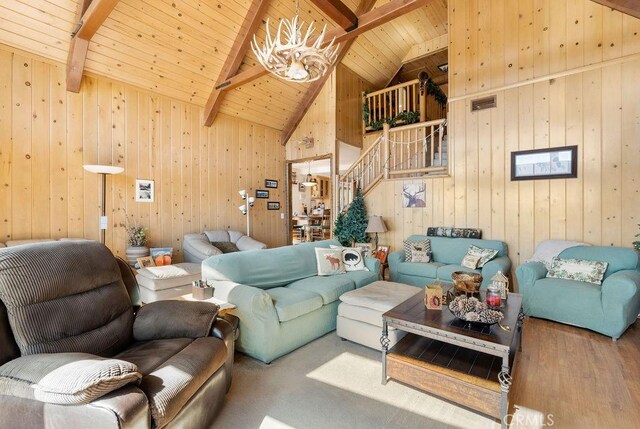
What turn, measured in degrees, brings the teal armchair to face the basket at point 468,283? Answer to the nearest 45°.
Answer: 0° — it already faces it

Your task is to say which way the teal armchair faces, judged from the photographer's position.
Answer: facing the viewer and to the left of the viewer

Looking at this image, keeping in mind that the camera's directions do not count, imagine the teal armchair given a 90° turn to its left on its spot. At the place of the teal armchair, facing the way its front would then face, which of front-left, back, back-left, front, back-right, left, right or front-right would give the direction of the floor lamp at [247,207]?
back-right

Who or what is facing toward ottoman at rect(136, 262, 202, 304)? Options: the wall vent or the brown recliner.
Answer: the wall vent

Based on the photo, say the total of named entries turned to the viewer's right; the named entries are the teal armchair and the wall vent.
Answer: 0

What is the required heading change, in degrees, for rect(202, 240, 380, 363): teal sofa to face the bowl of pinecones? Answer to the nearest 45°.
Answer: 0° — it already faces it

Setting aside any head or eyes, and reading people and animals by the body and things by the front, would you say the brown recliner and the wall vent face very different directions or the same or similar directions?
very different directions

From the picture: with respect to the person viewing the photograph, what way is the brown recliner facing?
facing the viewer and to the right of the viewer

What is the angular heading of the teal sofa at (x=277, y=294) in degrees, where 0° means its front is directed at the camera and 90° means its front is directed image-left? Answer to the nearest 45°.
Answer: approximately 315°

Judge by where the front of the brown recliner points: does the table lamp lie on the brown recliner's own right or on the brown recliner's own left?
on the brown recliner's own left

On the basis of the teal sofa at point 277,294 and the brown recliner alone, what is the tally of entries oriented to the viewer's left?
0

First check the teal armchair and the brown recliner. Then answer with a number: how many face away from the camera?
0
